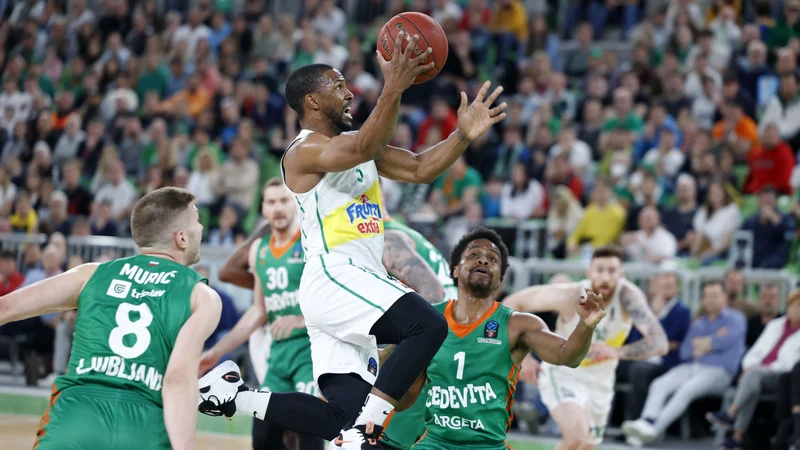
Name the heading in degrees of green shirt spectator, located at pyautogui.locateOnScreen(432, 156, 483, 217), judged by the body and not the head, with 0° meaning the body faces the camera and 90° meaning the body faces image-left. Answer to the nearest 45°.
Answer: approximately 45°

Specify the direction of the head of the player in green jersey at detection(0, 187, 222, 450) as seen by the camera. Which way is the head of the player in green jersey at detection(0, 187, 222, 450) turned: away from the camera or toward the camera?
away from the camera

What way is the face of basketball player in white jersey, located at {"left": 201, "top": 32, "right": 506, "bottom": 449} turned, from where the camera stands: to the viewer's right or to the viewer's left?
to the viewer's right

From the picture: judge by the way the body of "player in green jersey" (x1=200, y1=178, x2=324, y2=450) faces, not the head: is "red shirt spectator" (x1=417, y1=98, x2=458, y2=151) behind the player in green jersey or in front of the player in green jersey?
behind

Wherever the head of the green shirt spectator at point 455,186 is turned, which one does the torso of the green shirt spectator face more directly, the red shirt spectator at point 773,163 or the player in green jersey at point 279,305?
the player in green jersey

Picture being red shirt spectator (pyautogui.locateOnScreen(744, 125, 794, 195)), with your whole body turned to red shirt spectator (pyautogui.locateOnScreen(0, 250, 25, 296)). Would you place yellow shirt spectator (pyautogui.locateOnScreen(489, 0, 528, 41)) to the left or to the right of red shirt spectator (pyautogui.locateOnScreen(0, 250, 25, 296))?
right

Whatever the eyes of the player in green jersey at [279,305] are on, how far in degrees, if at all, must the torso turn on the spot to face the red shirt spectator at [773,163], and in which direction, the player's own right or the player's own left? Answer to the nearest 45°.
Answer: approximately 135° to the player's own left

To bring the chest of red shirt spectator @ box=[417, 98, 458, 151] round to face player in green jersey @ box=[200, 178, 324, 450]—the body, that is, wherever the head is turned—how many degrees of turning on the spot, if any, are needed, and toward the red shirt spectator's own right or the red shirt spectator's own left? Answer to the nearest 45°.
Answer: approximately 45° to the red shirt spectator's own left

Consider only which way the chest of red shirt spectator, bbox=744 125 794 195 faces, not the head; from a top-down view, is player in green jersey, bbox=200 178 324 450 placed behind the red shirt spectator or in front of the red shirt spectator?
in front
